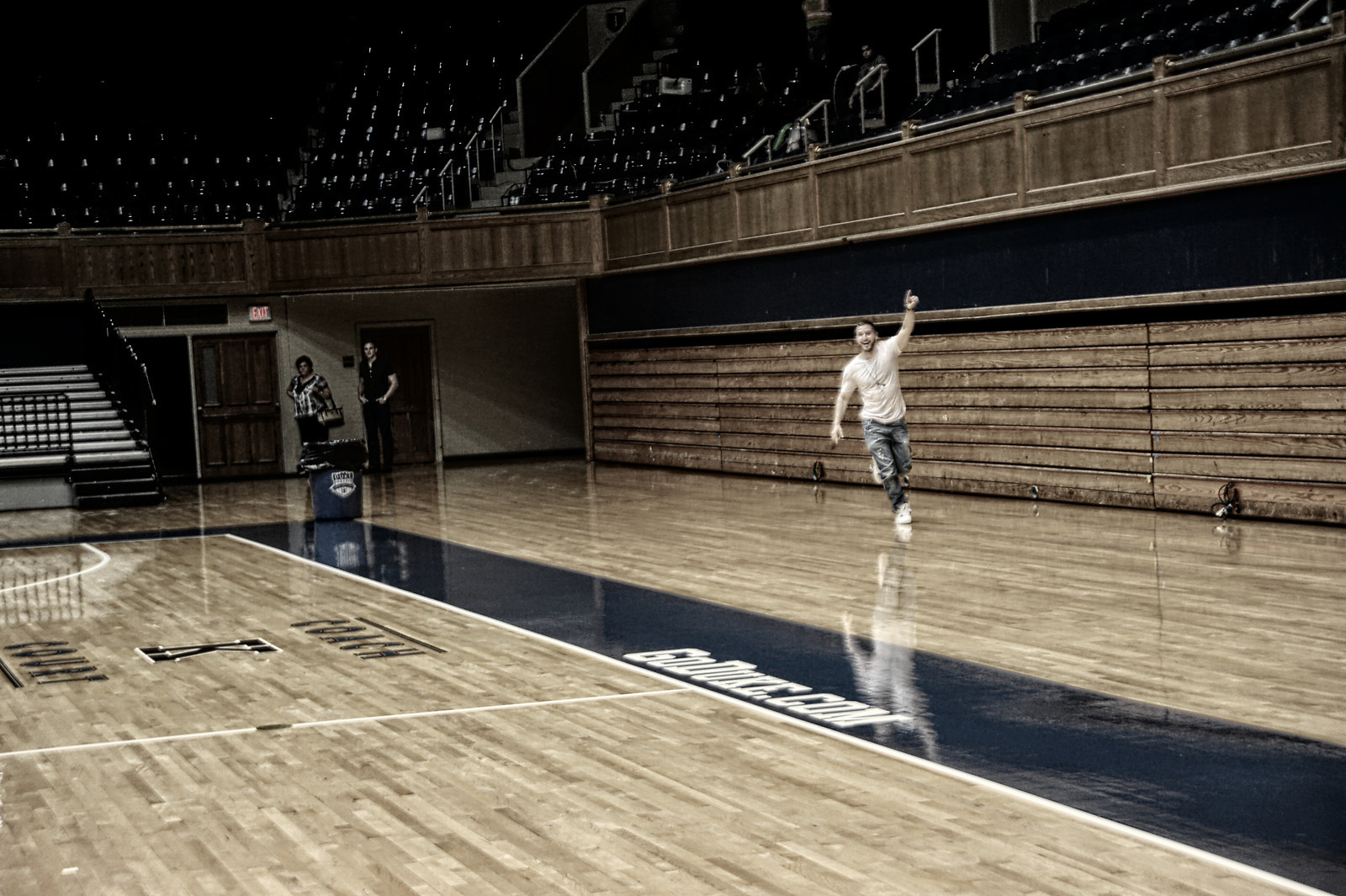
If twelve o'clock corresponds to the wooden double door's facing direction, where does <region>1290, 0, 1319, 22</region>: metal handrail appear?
The metal handrail is roughly at 11 o'clock from the wooden double door.

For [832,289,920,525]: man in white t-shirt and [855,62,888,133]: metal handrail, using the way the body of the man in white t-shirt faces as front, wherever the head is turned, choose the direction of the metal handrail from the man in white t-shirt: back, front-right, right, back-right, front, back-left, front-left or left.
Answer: back

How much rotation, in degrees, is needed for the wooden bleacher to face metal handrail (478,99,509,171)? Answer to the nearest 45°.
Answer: approximately 90° to its right

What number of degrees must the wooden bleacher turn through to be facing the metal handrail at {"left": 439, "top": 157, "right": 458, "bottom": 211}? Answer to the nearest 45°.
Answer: approximately 90° to its right

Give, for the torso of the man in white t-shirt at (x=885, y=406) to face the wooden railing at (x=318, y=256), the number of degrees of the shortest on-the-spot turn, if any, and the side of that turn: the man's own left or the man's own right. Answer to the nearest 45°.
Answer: approximately 135° to the man's own right

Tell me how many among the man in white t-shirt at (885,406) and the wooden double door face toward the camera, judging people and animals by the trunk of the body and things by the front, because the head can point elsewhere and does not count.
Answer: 2

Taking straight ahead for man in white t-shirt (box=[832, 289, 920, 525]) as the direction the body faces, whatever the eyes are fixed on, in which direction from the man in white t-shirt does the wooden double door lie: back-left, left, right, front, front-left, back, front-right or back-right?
back-right

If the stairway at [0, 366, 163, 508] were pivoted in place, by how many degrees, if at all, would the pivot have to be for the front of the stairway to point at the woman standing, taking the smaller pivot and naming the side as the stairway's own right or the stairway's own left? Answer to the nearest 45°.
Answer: approximately 90° to the stairway's own left
